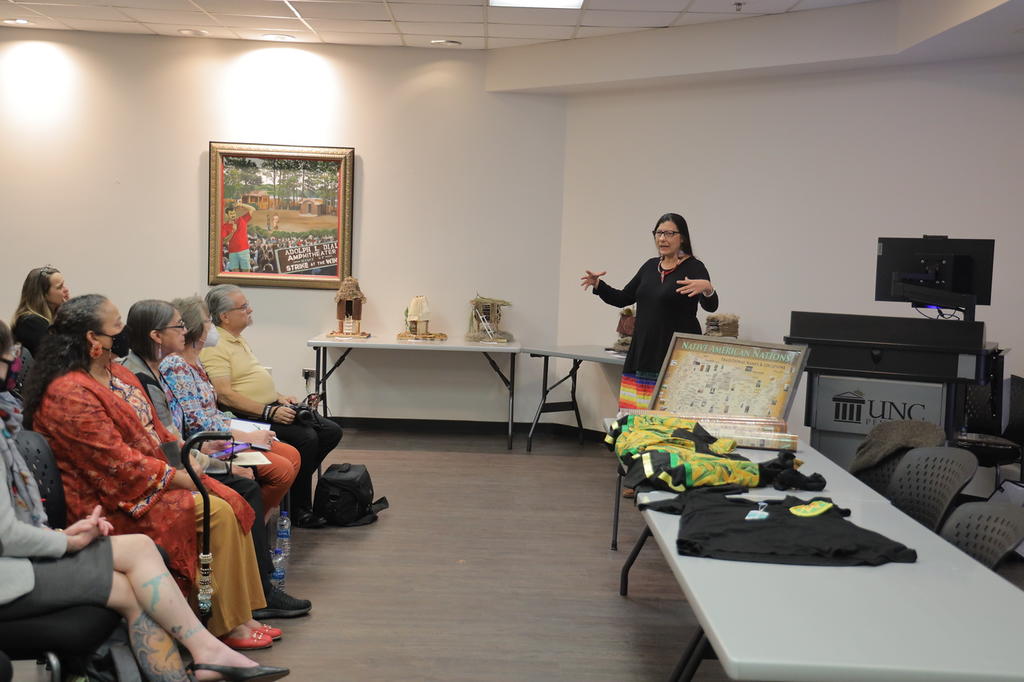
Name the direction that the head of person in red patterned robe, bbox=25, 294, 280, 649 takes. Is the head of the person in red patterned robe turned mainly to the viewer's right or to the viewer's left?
to the viewer's right

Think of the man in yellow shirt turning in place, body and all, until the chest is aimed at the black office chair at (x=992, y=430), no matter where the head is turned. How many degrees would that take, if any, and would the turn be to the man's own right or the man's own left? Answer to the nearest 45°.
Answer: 0° — they already face it

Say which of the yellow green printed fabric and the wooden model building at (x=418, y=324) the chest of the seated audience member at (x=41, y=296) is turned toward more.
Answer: the wooden model building

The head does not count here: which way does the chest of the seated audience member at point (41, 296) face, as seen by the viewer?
to the viewer's right

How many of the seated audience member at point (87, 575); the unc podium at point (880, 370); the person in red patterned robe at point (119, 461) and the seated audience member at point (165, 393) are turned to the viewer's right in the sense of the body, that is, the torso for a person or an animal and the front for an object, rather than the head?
3

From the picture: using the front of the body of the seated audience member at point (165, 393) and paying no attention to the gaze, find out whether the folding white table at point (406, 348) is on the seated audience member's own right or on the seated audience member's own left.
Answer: on the seated audience member's own left

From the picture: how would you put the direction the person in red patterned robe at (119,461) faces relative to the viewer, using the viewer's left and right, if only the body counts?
facing to the right of the viewer

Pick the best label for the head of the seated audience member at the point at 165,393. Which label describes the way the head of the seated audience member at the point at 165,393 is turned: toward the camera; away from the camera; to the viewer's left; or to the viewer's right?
to the viewer's right

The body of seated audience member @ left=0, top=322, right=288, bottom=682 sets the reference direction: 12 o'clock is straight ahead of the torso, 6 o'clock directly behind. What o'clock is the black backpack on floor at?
The black backpack on floor is roughly at 10 o'clock from the seated audience member.

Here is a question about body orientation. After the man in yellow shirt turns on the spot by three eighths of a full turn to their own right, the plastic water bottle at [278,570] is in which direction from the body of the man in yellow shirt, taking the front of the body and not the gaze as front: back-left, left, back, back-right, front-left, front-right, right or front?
front-left

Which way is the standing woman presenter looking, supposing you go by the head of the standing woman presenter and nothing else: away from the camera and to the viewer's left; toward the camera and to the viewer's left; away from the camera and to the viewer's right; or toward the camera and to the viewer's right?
toward the camera and to the viewer's left

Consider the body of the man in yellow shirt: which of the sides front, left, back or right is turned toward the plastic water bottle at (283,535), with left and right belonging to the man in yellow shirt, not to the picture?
right

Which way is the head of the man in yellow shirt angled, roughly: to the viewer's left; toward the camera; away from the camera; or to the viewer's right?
to the viewer's right

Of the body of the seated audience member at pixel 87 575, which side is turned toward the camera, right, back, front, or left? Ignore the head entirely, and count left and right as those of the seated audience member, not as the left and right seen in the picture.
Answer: right

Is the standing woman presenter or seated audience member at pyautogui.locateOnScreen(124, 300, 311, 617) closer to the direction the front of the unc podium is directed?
the seated audience member

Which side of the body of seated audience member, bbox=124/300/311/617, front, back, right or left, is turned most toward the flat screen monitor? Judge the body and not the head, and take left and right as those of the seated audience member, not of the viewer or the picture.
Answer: front

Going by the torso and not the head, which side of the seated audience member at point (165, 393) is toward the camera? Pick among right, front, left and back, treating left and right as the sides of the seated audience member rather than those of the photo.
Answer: right
